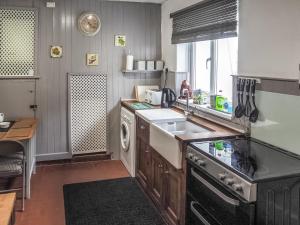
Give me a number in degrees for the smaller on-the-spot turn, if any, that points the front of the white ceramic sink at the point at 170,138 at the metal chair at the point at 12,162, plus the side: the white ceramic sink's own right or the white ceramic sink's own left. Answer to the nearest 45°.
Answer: approximately 45° to the white ceramic sink's own right

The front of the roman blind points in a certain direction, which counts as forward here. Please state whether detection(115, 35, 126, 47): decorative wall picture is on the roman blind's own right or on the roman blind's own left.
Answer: on the roman blind's own right

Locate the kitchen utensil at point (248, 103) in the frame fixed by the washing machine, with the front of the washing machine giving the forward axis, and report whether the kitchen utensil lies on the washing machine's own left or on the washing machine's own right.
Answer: on the washing machine's own left

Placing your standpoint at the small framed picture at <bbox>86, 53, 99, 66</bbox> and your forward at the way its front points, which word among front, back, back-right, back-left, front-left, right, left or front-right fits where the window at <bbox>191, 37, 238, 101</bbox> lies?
front-left

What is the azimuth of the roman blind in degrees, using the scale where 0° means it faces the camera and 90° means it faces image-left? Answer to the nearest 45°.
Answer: approximately 45°
